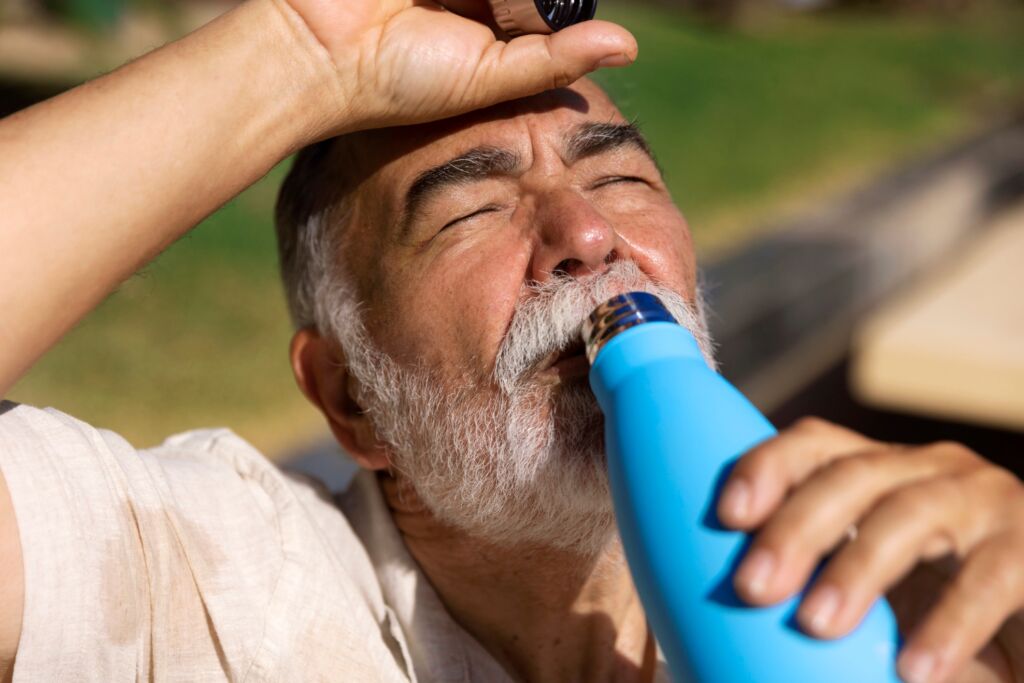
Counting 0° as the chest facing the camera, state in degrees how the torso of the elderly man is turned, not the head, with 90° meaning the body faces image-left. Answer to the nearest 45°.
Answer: approximately 315°

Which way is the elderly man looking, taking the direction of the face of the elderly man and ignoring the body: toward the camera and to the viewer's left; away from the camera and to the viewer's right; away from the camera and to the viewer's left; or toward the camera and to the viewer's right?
toward the camera and to the viewer's right
